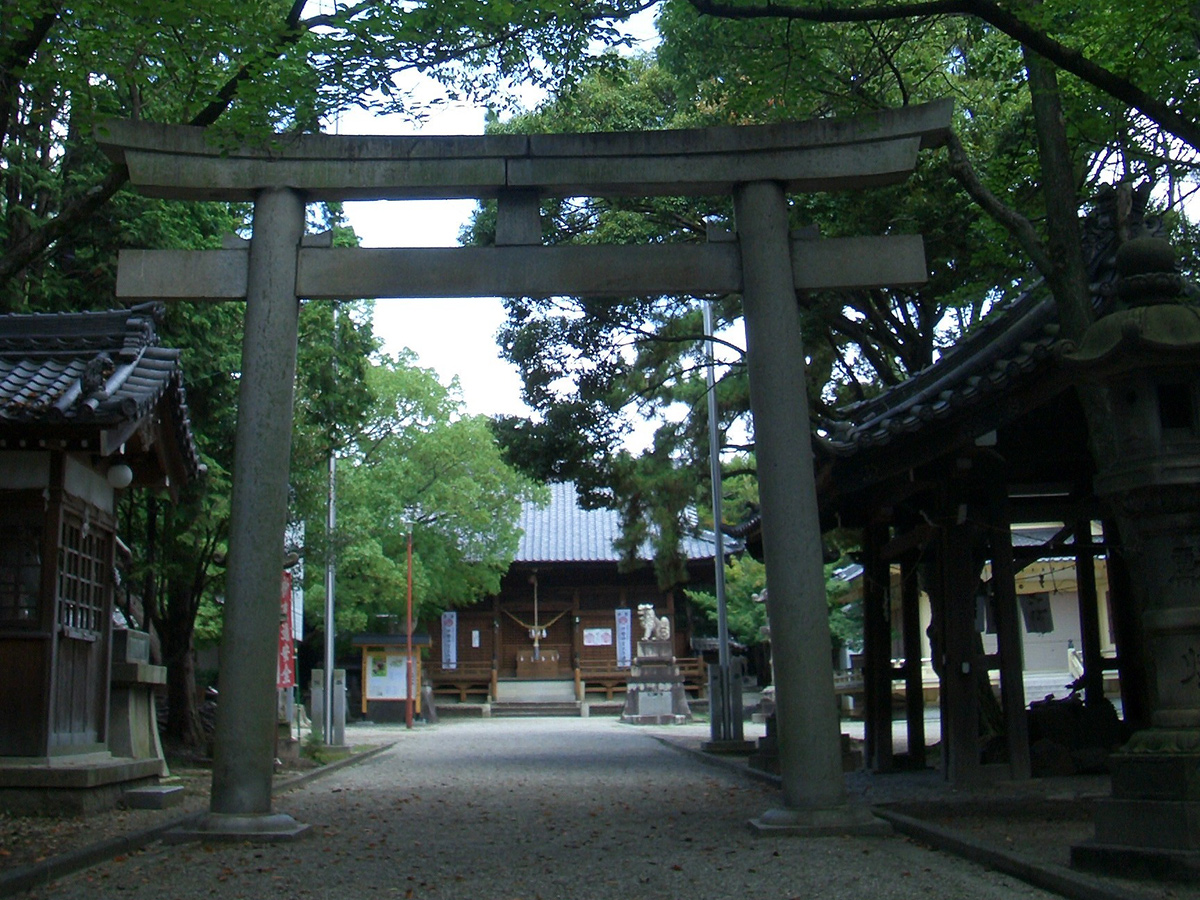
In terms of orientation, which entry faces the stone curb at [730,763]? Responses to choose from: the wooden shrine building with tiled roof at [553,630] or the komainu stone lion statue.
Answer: the wooden shrine building with tiled roof

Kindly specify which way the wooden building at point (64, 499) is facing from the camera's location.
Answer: facing the viewer and to the right of the viewer

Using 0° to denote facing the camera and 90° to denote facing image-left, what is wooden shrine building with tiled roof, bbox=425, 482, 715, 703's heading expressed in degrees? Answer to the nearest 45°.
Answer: approximately 0°

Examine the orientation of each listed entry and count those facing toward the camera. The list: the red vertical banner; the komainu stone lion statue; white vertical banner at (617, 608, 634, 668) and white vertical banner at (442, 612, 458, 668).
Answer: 3

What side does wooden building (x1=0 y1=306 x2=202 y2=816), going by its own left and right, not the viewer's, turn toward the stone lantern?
front

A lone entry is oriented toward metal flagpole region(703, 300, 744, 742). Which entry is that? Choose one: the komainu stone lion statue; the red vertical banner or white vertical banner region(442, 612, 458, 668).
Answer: the white vertical banner

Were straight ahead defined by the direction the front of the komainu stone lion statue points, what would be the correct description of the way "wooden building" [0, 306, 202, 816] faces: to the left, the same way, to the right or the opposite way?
the opposite way

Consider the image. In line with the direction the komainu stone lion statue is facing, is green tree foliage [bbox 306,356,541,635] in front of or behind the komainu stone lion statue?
in front

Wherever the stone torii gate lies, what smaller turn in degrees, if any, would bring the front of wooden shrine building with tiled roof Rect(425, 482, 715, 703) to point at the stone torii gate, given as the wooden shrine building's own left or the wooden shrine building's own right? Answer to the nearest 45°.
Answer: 0° — it already faces it

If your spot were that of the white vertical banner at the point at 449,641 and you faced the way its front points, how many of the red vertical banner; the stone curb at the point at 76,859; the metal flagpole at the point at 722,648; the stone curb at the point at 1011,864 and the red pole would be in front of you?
5

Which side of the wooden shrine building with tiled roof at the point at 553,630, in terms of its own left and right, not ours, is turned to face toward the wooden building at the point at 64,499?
front

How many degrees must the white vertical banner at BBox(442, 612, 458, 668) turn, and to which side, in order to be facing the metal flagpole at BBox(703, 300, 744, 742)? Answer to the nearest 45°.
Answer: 0° — it already faces it

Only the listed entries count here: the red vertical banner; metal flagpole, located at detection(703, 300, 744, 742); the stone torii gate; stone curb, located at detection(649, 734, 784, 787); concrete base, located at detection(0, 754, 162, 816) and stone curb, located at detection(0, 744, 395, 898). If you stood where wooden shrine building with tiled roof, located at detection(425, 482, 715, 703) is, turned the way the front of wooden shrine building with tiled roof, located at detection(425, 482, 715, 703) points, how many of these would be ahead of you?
6
